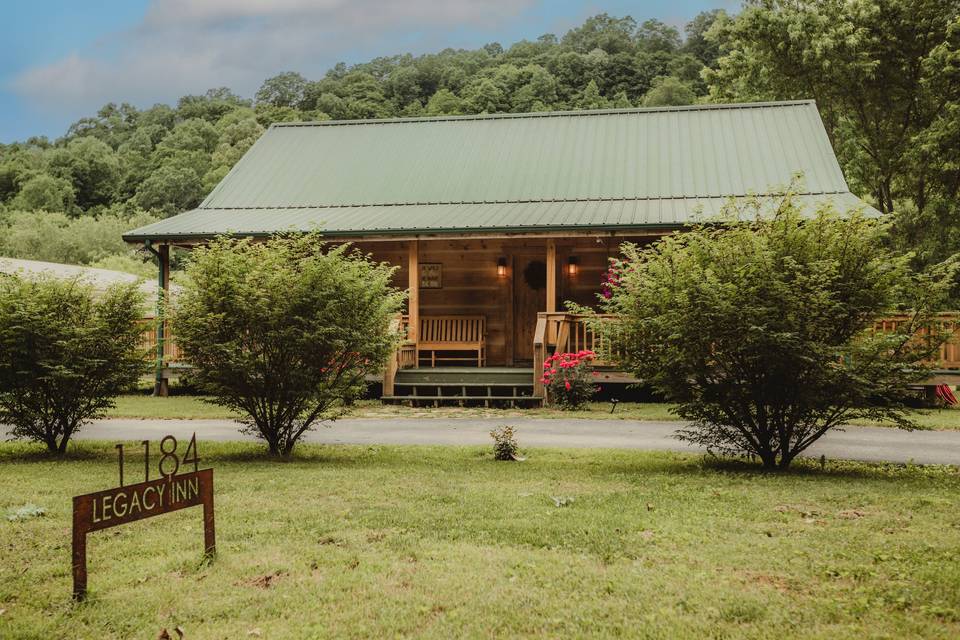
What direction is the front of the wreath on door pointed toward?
toward the camera

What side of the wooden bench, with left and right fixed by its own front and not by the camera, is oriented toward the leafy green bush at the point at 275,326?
front

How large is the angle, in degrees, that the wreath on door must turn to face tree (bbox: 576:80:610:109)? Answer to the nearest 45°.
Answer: approximately 180°

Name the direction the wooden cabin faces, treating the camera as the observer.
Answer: facing the viewer

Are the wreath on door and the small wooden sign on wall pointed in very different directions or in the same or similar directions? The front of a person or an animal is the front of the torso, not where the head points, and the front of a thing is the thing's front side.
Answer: same or similar directions

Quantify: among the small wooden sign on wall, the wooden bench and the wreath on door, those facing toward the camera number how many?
3

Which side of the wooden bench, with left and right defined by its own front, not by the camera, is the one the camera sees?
front

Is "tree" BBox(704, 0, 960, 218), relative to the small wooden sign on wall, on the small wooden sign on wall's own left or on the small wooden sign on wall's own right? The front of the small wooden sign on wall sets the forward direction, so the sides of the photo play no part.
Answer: on the small wooden sign on wall's own left

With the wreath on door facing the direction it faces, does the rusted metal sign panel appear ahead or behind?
ahead

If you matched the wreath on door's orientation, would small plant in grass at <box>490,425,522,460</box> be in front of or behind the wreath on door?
in front

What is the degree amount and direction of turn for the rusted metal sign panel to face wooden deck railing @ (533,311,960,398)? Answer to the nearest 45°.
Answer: approximately 90° to its left

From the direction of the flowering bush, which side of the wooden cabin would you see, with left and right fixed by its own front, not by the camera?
front

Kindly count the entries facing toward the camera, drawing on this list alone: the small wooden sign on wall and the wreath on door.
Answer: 2

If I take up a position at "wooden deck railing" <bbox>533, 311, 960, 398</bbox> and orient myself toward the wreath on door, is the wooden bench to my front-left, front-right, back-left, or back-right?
front-left

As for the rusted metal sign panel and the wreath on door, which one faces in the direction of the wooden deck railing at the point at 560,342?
the wreath on door

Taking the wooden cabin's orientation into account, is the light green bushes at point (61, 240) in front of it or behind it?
behind

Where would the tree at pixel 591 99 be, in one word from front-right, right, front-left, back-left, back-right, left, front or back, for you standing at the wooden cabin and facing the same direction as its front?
back

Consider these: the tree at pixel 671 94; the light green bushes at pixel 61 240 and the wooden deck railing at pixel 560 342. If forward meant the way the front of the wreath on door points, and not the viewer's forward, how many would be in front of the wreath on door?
1
